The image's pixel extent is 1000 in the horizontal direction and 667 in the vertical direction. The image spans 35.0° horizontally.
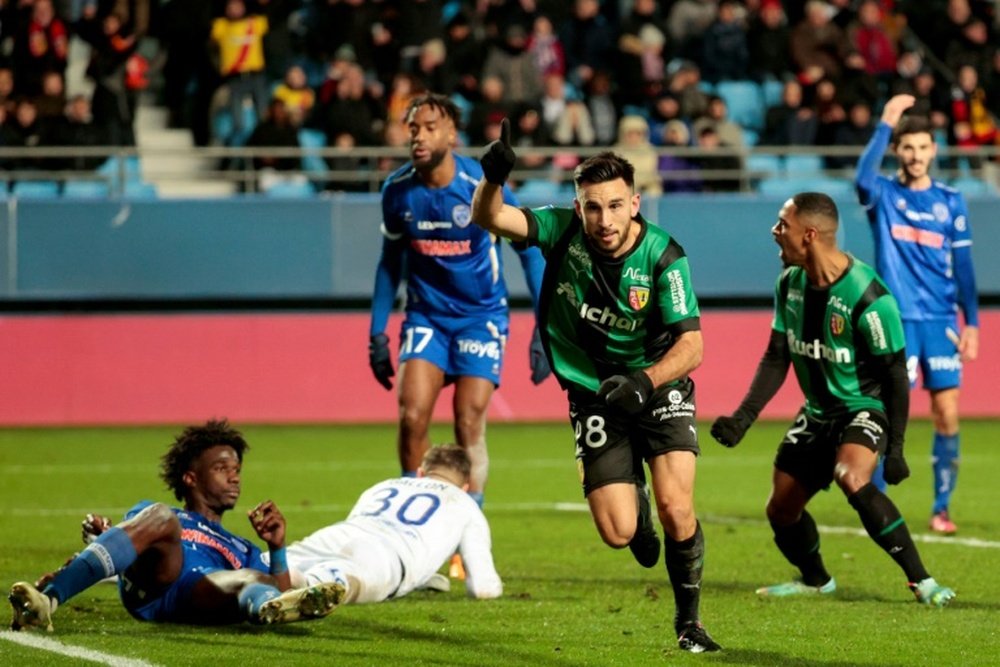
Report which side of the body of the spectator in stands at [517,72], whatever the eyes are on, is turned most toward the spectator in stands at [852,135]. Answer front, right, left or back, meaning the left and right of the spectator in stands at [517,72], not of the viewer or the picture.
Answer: left

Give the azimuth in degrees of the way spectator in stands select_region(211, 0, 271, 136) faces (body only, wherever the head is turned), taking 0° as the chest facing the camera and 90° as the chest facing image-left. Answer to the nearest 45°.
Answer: approximately 0°

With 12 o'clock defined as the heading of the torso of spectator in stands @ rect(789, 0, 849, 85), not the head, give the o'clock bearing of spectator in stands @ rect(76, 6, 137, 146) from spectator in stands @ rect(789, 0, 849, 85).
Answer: spectator in stands @ rect(76, 6, 137, 146) is roughly at 2 o'clock from spectator in stands @ rect(789, 0, 849, 85).

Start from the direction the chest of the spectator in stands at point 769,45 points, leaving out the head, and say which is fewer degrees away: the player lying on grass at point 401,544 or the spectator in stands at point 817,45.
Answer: the player lying on grass

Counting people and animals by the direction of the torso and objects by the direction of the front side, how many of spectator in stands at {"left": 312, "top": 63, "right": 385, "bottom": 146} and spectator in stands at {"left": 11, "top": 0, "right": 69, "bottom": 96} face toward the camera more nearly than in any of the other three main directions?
2

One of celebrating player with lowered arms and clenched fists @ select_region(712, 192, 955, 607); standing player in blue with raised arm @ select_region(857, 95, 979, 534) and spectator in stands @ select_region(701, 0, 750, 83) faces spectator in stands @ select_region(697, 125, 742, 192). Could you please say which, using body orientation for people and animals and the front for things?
spectator in stands @ select_region(701, 0, 750, 83)
